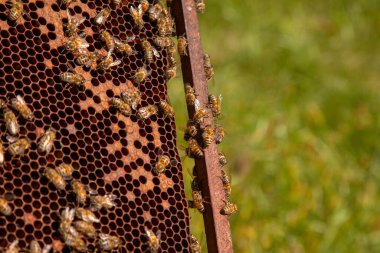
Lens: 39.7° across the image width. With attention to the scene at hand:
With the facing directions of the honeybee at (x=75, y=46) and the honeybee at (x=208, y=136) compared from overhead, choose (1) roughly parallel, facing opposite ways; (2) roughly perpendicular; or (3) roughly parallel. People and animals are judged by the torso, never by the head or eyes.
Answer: roughly perpendicular

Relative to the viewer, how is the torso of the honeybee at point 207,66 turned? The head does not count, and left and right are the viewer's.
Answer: facing away from the viewer

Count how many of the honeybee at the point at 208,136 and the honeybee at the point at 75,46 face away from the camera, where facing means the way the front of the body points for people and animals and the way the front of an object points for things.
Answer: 1

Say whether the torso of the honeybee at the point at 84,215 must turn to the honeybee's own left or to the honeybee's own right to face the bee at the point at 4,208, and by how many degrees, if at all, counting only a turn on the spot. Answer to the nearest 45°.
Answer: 0° — it already faces it

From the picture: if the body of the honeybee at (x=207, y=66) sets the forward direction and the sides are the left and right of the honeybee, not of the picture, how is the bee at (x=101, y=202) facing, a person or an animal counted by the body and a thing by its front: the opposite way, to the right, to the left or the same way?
to the left

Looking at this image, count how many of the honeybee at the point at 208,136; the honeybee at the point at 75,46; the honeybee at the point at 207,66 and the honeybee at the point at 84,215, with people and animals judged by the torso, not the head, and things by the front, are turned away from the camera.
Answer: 2

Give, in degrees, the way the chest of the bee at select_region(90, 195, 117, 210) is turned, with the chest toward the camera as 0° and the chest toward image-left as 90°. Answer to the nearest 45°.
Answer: approximately 90°

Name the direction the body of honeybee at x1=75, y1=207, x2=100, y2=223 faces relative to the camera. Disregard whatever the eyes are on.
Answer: to the viewer's left

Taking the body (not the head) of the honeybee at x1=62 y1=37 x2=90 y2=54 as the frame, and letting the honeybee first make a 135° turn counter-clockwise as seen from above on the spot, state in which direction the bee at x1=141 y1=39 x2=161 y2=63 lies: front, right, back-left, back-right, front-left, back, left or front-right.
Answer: front-left

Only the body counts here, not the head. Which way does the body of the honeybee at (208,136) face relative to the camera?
away from the camera

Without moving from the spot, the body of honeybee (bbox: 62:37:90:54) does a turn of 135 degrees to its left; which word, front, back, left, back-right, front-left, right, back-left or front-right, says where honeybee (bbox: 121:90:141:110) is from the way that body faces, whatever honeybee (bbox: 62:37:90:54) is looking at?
front-left

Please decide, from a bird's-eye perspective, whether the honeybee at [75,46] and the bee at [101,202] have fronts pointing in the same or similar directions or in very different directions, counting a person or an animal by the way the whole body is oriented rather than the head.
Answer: same or similar directions

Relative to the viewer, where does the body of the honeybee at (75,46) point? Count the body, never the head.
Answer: to the viewer's left
